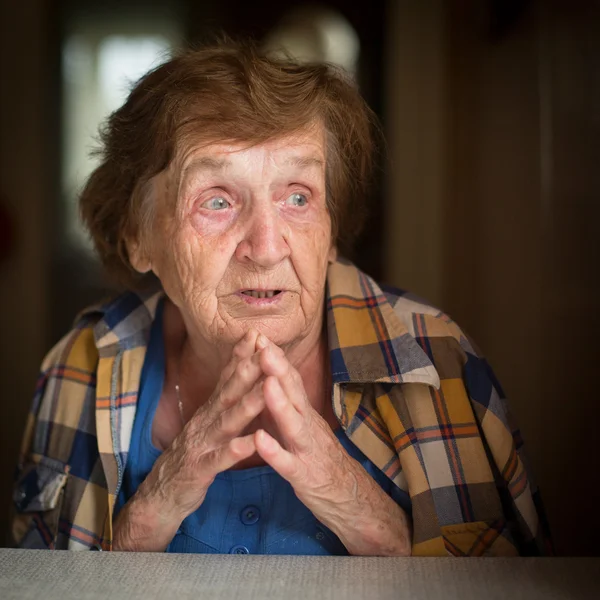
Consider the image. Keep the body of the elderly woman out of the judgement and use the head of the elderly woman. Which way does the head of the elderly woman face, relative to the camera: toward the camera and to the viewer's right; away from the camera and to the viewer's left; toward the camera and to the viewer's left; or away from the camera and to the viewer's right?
toward the camera and to the viewer's right

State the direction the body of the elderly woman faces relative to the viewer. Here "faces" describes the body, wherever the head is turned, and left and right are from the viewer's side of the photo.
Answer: facing the viewer
